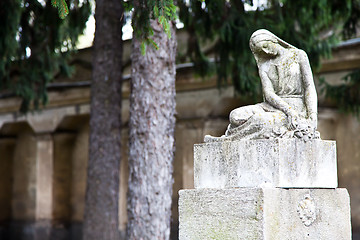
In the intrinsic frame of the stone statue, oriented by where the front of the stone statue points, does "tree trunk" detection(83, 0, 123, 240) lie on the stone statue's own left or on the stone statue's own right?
on the stone statue's own right

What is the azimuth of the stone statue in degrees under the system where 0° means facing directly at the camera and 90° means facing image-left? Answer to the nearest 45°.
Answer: approximately 45°

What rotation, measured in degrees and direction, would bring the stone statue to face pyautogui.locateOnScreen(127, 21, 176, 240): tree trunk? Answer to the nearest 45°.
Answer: approximately 90° to its right
